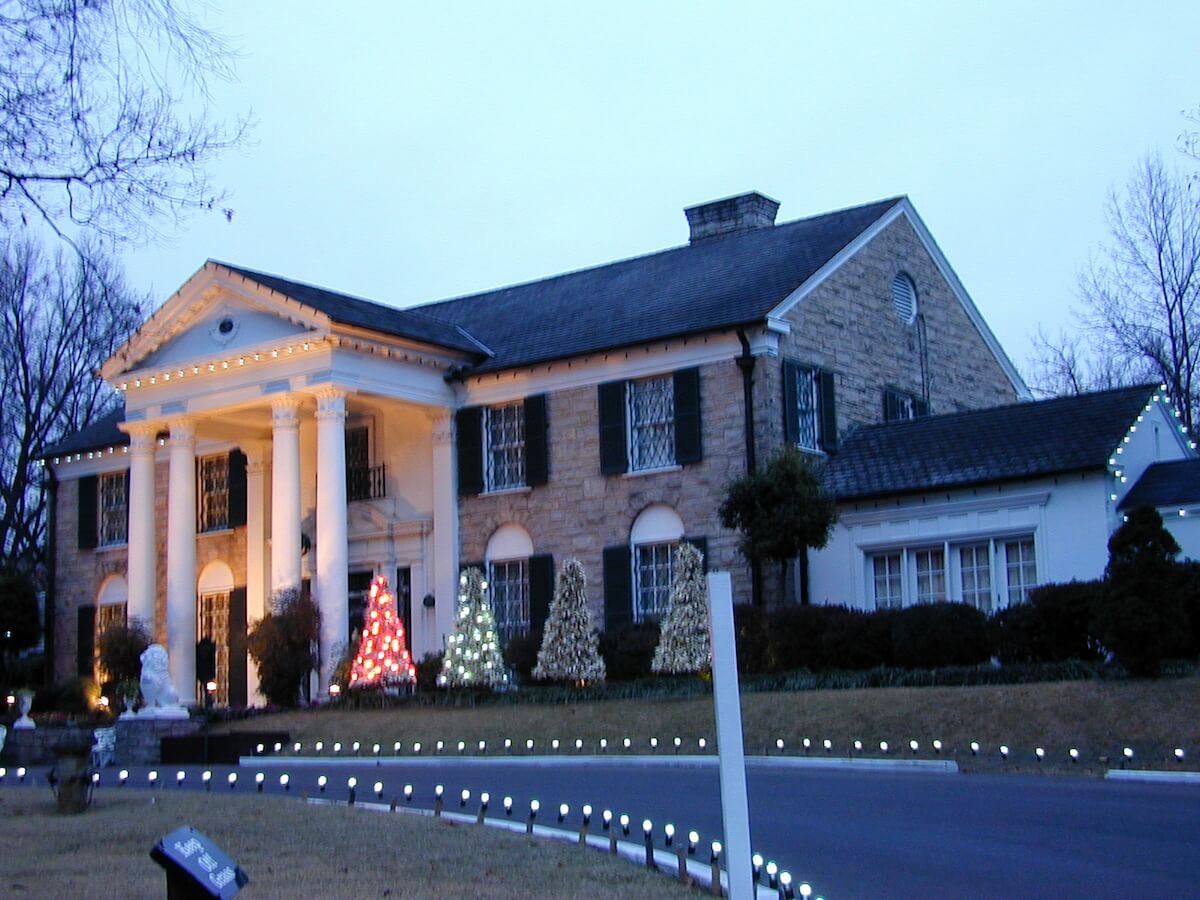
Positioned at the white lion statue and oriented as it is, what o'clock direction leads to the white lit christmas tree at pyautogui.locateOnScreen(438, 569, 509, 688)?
The white lit christmas tree is roughly at 8 o'clock from the white lion statue.

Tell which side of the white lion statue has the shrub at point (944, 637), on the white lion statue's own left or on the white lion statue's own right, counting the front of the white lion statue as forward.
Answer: on the white lion statue's own left

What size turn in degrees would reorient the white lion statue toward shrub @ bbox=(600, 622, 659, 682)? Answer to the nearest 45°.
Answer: approximately 135° to its left

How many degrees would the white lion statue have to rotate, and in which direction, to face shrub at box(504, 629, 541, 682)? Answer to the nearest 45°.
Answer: approximately 135° to its left

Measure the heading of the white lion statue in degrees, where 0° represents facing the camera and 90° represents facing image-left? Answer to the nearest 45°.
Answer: approximately 45°

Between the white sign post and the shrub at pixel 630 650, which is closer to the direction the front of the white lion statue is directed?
the white sign post

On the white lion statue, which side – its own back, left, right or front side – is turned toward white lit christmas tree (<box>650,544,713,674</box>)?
left

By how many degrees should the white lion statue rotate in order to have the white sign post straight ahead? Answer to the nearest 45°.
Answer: approximately 45° to its left

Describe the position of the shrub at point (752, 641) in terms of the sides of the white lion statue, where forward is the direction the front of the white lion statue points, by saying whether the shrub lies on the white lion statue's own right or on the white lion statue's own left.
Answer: on the white lion statue's own left

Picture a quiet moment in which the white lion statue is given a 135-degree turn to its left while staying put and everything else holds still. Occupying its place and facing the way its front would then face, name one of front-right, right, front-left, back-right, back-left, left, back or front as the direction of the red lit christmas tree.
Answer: front

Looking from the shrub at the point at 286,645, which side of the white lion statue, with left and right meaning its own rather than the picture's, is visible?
back

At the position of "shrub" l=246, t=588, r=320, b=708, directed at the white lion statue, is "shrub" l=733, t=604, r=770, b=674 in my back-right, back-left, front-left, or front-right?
back-left
